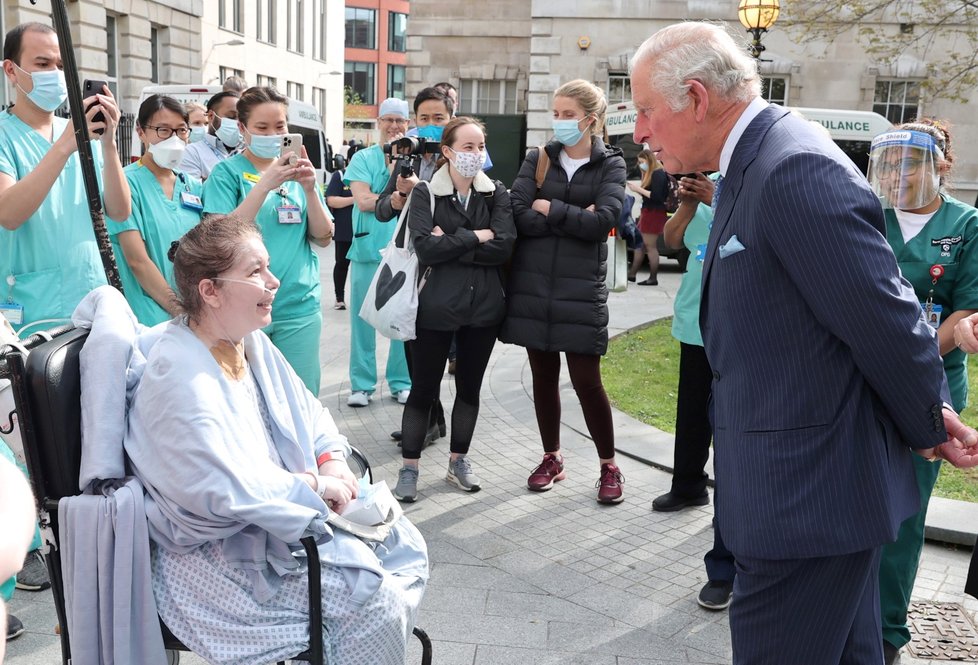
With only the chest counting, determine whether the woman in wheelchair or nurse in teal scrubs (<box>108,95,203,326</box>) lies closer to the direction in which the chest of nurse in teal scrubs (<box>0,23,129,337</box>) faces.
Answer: the woman in wheelchair

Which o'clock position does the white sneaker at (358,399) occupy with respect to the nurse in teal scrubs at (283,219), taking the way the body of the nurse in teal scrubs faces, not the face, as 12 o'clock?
The white sneaker is roughly at 8 o'clock from the nurse in teal scrubs.

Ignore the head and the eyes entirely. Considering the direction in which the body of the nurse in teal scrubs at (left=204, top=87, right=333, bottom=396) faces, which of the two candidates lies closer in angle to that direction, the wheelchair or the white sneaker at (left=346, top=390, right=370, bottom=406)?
the wheelchair

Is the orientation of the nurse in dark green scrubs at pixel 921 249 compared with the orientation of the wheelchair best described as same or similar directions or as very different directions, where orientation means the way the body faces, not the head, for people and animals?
very different directions

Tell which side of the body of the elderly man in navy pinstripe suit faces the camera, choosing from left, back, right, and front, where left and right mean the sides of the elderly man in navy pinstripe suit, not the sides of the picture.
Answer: left

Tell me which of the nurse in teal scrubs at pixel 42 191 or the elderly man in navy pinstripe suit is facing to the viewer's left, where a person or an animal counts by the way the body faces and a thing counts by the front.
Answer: the elderly man in navy pinstripe suit

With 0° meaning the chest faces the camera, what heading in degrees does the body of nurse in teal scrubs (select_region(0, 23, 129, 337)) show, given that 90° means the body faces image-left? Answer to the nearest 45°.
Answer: approximately 315°

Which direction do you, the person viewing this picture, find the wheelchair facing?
facing to the right of the viewer

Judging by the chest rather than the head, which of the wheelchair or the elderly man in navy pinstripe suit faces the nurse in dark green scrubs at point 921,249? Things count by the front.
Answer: the wheelchair

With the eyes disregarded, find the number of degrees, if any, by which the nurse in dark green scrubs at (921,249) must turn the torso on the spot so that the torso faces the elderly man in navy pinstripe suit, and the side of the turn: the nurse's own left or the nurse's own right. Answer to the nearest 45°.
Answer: approximately 45° to the nurse's own left

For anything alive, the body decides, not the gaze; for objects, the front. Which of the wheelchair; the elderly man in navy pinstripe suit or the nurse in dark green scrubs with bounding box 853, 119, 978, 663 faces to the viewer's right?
the wheelchair

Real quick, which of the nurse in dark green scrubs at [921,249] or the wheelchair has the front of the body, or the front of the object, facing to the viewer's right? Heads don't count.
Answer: the wheelchair

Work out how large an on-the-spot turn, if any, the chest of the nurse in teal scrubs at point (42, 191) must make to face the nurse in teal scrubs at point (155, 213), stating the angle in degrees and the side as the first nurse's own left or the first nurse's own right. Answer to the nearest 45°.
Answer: approximately 90° to the first nurse's own left

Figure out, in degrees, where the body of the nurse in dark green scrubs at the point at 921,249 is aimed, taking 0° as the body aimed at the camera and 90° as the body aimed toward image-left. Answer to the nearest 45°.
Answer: approximately 45°
